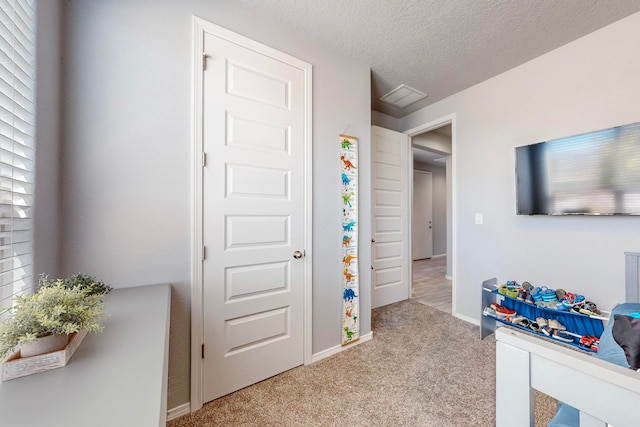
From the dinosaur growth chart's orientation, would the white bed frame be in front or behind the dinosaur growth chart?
in front

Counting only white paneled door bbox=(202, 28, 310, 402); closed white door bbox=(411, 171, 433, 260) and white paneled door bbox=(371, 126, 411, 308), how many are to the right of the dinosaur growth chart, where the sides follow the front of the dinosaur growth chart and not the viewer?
1

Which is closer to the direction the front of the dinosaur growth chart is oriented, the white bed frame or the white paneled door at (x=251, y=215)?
the white bed frame

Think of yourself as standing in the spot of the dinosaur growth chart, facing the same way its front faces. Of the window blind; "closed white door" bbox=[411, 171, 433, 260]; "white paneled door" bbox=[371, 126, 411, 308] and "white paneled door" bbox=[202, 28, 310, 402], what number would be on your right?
2

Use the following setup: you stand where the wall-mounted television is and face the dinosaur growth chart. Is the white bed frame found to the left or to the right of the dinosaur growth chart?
left

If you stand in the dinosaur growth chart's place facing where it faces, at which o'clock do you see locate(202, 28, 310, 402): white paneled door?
The white paneled door is roughly at 3 o'clock from the dinosaur growth chart.

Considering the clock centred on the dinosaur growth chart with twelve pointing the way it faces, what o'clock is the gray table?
The gray table is roughly at 2 o'clock from the dinosaur growth chart.

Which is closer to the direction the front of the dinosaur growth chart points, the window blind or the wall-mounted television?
the wall-mounted television

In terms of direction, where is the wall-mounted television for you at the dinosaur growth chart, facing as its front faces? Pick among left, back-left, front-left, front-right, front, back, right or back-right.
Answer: front-left

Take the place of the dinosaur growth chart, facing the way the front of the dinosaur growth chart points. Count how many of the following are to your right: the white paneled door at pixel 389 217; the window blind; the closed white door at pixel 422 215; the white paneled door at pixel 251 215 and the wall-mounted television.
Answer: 2

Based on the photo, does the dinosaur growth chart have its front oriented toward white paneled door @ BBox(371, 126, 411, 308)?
no

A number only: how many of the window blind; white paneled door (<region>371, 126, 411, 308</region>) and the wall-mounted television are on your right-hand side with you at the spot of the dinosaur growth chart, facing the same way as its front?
1

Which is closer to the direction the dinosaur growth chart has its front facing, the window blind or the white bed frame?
the white bed frame

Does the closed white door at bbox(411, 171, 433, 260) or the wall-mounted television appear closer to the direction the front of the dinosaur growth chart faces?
the wall-mounted television

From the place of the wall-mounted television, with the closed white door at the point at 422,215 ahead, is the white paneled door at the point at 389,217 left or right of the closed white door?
left

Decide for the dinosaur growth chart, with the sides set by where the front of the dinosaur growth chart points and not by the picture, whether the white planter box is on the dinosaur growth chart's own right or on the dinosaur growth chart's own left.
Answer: on the dinosaur growth chart's own right

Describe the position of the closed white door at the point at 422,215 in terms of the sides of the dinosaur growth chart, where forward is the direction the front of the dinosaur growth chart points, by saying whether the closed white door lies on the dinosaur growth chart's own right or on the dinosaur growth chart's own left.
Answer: on the dinosaur growth chart's own left
